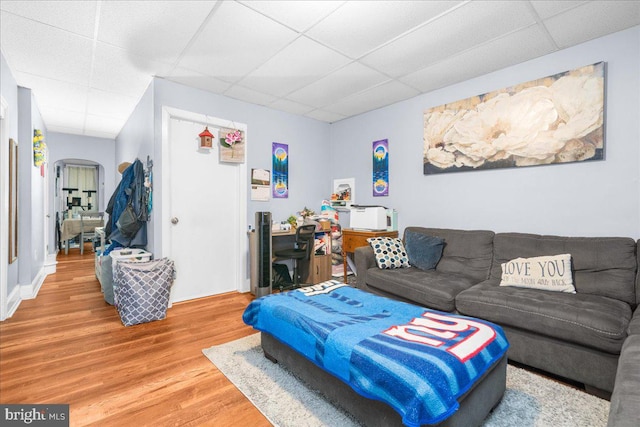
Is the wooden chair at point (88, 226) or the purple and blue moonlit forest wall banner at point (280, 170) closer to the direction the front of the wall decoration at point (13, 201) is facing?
the purple and blue moonlit forest wall banner

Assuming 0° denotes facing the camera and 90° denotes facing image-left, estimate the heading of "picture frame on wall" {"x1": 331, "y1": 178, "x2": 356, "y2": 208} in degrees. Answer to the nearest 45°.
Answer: approximately 45°

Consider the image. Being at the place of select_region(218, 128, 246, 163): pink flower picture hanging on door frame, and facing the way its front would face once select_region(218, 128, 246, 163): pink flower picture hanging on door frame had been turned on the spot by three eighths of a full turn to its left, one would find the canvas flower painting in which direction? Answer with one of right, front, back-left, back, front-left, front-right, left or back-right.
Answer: right

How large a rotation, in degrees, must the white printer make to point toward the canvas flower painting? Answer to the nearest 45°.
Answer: approximately 90° to its left

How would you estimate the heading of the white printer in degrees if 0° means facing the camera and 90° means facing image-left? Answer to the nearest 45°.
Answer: approximately 45°

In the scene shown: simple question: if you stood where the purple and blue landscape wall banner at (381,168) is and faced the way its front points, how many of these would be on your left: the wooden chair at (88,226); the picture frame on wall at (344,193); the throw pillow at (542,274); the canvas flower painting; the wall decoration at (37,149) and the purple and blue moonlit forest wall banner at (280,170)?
2

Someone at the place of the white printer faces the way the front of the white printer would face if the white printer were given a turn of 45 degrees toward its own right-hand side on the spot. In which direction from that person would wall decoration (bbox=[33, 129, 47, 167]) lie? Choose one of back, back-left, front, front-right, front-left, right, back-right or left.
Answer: front

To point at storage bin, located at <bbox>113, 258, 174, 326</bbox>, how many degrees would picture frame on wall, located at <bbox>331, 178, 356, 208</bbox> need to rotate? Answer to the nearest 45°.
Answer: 0° — it already faces it

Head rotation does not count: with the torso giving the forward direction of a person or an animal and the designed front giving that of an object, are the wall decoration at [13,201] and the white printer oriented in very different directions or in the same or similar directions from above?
very different directions

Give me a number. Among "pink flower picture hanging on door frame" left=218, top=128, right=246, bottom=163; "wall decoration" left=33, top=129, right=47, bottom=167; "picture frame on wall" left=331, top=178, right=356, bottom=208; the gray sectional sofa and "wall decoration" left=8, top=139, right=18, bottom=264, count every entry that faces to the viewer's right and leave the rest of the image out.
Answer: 2

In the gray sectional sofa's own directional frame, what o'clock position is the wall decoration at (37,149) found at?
The wall decoration is roughly at 1 o'clock from the gray sectional sofa.

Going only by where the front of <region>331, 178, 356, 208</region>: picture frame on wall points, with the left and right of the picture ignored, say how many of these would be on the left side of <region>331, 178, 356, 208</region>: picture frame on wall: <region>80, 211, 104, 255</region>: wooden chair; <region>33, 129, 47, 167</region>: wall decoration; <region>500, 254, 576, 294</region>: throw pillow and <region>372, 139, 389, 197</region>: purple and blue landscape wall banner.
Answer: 2

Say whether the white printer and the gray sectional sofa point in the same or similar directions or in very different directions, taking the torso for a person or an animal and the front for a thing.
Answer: same or similar directions
